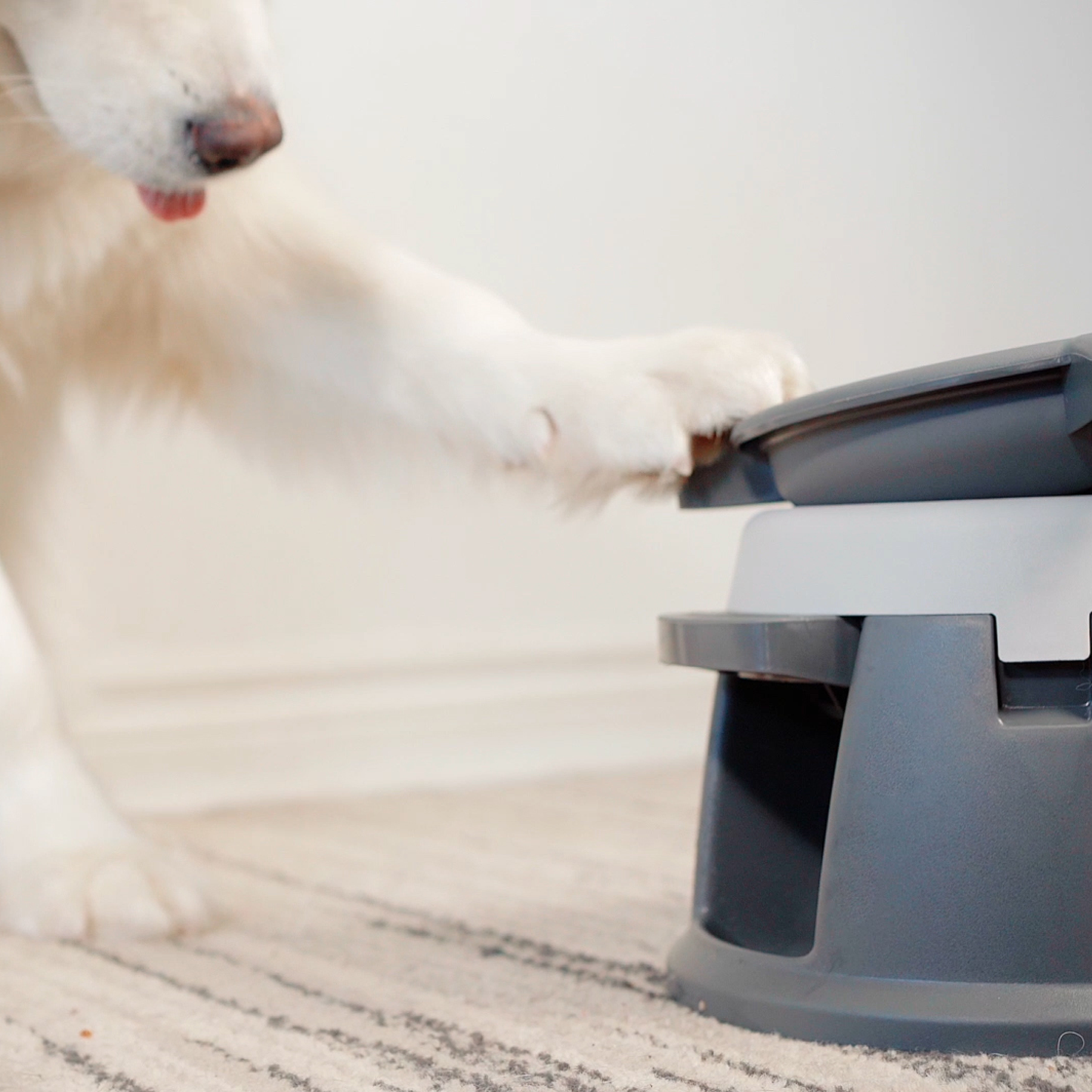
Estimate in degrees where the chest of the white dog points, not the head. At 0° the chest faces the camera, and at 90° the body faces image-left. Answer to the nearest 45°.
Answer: approximately 315°
